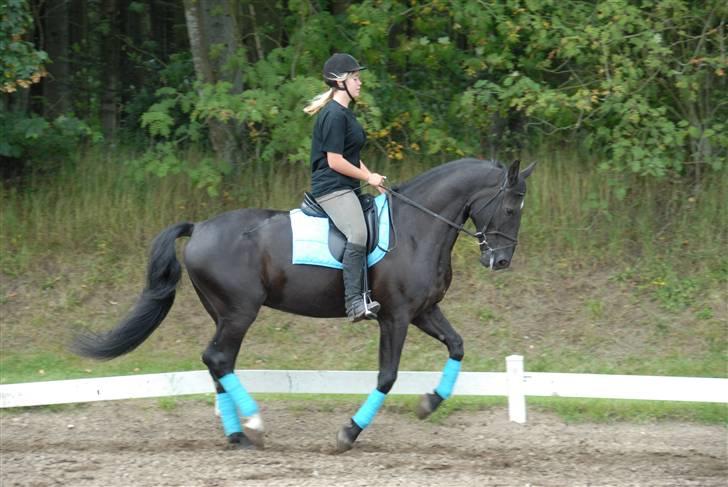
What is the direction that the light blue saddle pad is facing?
to the viewer's right

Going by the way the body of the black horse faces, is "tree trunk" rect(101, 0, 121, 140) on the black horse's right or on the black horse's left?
on the black horse's left

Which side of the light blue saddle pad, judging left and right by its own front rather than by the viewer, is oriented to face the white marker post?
front

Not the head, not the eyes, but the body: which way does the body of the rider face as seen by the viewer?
to the viewer's right

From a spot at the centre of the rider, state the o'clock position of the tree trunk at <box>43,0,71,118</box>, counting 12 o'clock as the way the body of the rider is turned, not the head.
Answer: The tree trunk is roughly at 8 o'clock from the rider.

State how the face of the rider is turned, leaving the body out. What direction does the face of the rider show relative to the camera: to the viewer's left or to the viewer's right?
to the viewer's right

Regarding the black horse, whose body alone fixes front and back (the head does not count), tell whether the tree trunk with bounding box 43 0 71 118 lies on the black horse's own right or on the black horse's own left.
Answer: on the black horse's own left

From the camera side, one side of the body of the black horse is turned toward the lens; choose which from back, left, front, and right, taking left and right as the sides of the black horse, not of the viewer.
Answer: right

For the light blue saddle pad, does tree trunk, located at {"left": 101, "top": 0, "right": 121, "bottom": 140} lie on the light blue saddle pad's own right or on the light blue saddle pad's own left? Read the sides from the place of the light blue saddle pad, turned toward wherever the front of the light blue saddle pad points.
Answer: on the light blue saddle pad's own left

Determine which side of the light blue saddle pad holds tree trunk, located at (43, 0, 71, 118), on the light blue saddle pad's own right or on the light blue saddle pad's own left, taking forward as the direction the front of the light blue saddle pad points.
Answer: on the light blue saddle pad's own left
